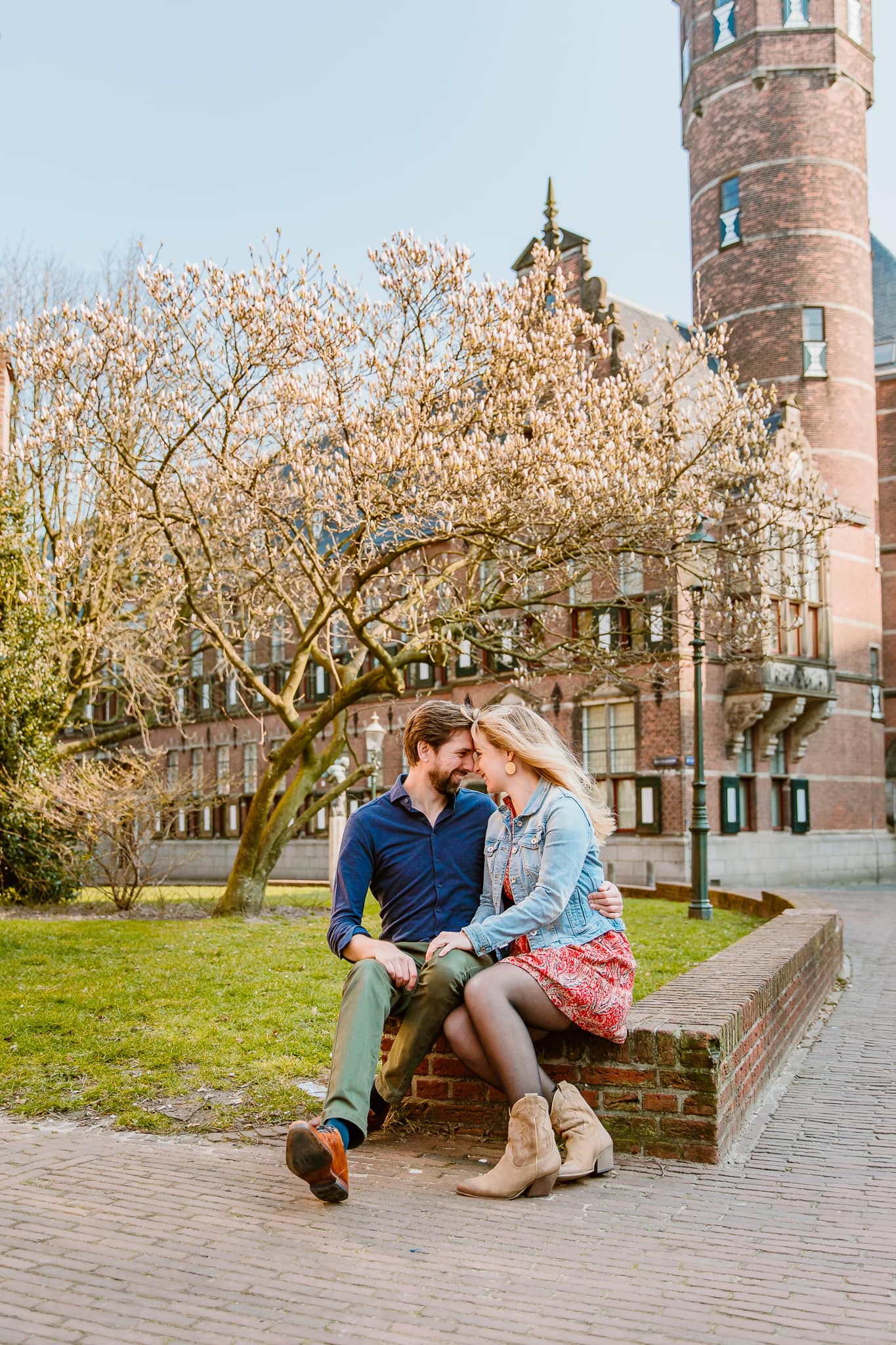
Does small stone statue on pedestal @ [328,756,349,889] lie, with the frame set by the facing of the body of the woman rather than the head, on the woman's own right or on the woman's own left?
on the woman's own right

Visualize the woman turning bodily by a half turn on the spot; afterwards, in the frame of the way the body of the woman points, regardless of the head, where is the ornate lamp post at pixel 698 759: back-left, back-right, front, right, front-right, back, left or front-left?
front-left

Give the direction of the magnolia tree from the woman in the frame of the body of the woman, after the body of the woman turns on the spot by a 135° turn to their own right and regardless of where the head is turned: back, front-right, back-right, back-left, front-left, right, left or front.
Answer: front

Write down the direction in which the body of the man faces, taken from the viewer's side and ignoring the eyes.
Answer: toward the camera

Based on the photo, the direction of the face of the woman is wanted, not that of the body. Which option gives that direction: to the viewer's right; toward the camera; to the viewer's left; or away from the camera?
to the viewer's left

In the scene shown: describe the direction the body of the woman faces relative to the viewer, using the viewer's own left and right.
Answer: facing the viewer and to the left of the viewer
